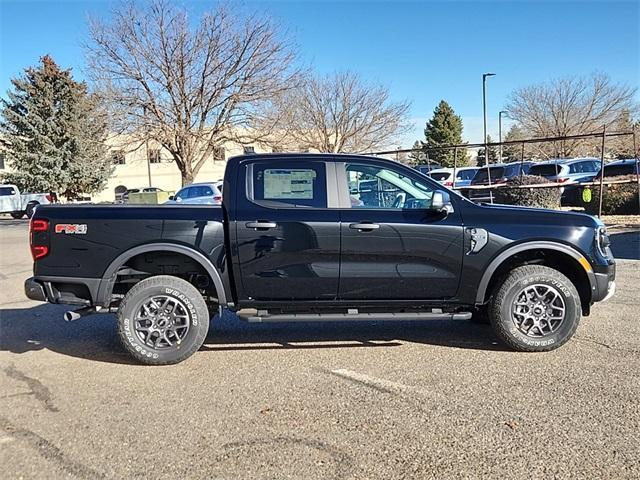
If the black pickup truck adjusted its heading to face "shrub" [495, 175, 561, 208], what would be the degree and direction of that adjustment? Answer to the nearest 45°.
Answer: approximately 45° to its left

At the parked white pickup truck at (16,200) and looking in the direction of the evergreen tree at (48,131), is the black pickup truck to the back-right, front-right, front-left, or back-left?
back-right

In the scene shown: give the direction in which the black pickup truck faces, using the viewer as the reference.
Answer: facing to the right of the viewer

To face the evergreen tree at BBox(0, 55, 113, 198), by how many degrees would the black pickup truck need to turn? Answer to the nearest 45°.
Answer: approximately 135° to its left

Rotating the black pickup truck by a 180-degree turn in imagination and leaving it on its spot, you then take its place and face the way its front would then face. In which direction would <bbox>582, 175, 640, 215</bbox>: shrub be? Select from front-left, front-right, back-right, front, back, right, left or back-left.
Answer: back-right

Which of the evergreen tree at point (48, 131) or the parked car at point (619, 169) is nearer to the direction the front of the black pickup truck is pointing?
the parked car

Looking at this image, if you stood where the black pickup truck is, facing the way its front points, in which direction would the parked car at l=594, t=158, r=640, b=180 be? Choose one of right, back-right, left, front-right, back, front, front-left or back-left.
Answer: front-left

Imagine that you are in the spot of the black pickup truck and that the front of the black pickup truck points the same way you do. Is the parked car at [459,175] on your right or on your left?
on your left

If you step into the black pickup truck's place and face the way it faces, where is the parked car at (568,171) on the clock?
The parked car is roughly at 10 o'clock from the black pickup truck.
